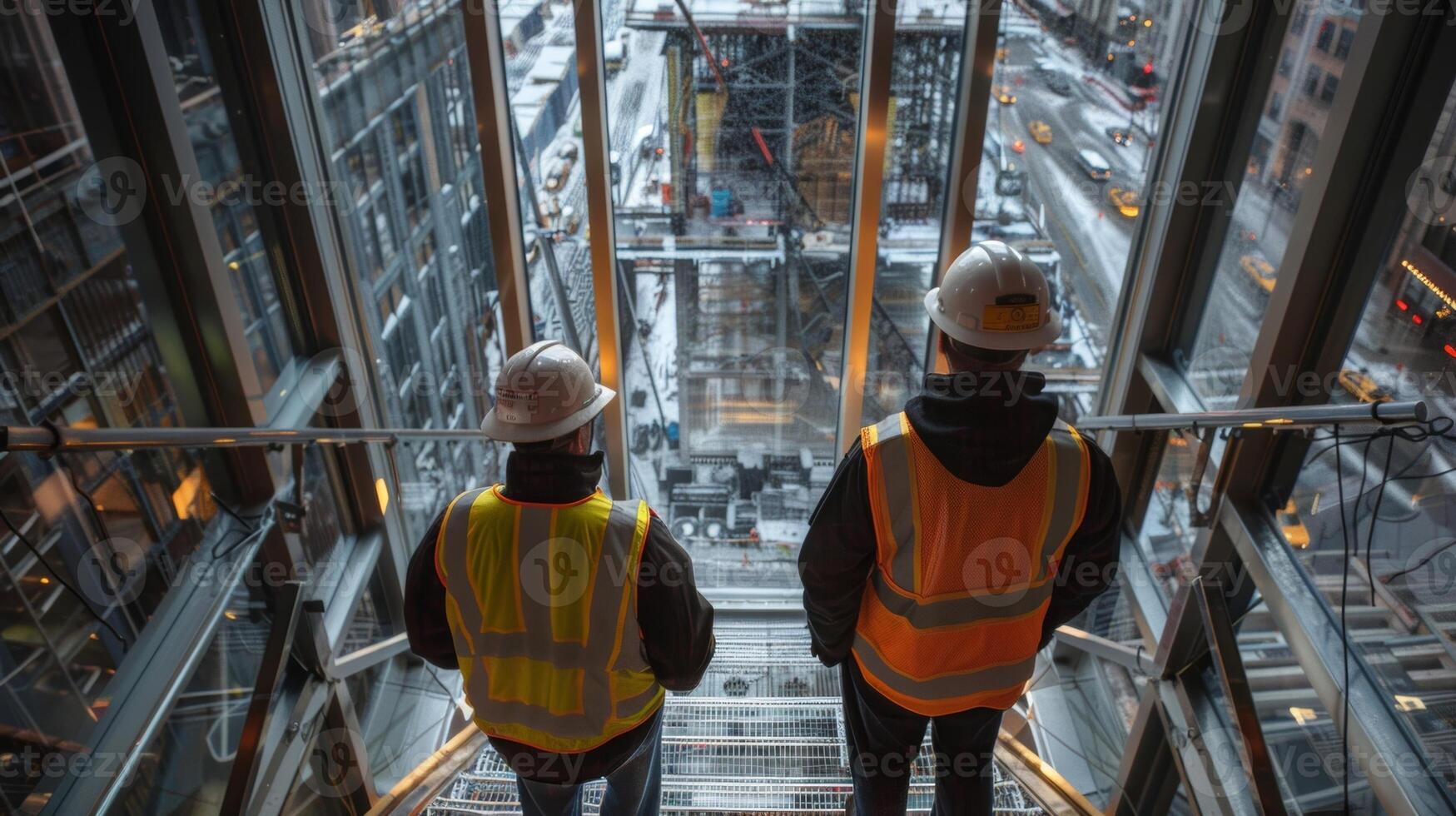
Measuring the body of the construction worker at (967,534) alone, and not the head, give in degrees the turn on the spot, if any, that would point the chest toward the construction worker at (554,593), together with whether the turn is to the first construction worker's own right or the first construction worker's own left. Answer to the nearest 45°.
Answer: approximately 135° to the first construction worker's own left

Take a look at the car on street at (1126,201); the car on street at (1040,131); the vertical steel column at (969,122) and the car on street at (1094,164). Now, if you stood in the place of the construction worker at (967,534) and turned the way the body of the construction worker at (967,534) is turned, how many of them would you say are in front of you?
4

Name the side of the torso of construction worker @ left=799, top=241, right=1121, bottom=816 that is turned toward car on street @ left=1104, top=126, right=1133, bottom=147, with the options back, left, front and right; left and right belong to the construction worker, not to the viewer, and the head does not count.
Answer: front

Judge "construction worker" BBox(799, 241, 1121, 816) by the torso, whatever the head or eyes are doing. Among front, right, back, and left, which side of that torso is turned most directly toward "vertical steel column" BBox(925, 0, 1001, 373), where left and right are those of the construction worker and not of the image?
front

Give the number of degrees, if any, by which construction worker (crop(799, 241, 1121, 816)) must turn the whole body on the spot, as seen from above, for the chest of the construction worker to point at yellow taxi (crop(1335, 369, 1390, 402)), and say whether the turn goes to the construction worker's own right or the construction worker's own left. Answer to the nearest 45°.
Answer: approximately 45° to the construction worker's own right

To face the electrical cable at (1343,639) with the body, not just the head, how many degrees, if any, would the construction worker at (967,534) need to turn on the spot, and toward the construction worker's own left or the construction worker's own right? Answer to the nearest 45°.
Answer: approximately 90° to the construction worker's own right

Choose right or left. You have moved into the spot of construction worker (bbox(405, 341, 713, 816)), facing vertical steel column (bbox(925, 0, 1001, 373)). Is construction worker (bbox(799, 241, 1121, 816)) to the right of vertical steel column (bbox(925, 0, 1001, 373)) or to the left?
right

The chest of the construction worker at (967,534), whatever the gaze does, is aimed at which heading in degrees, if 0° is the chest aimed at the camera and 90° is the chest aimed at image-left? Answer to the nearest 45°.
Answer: approximately 180°

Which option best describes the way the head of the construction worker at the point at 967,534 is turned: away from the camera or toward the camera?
away from the camera
